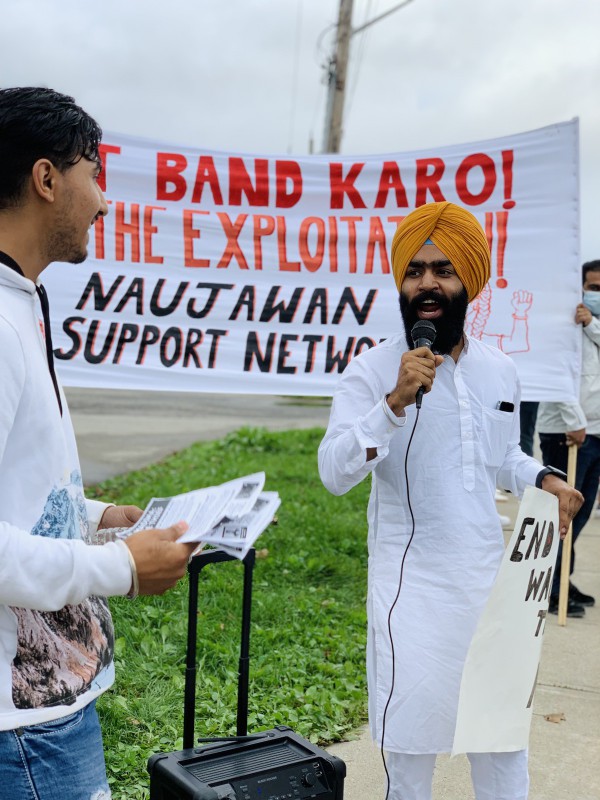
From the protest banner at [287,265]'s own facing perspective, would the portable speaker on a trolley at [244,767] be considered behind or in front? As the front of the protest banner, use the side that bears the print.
in front

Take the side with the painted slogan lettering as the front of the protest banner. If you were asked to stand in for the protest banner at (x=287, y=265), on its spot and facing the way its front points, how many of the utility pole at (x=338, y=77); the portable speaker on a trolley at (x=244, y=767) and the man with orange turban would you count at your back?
1

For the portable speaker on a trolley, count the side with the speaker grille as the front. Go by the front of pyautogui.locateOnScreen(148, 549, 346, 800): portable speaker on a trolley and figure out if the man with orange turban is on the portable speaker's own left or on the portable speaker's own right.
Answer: on the portable speaker's own left

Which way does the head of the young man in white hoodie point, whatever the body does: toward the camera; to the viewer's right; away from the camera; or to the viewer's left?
to the viewer's right

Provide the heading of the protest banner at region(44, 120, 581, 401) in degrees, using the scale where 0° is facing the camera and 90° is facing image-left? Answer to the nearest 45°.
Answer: approximately 0°

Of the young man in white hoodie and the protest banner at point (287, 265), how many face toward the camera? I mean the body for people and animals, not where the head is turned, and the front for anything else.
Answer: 1

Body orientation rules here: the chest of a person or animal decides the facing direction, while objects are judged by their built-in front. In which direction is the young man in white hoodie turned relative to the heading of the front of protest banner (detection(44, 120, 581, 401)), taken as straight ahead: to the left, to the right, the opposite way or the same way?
to the left

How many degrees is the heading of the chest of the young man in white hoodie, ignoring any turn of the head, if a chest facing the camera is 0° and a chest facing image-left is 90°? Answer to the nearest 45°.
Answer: approximately 270°

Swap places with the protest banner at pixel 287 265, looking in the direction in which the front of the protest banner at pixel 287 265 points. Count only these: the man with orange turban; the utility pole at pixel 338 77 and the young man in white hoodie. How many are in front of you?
2

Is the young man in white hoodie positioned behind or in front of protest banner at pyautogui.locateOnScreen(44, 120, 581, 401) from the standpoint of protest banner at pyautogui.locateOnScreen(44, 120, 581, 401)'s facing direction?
in front

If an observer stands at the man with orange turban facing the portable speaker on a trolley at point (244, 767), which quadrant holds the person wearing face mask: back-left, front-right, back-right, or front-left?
back-right
